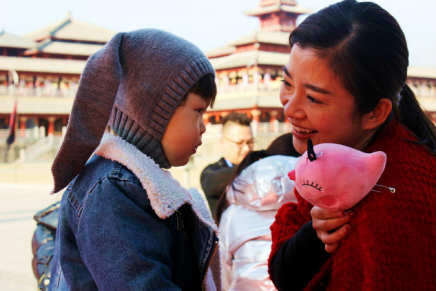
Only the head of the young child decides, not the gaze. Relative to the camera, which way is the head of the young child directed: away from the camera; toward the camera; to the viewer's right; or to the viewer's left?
to the viewer's right

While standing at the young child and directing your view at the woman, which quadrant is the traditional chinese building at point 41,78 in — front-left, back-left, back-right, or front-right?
back-left

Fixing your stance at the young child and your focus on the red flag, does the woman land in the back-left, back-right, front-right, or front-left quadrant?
back-right

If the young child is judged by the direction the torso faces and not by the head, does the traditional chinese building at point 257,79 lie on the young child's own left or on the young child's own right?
on the young child's own left

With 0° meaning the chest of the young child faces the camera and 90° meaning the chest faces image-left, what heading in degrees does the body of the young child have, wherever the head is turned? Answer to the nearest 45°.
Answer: approximately 270°

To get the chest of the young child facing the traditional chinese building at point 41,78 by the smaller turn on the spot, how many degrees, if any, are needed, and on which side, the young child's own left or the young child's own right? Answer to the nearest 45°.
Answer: approximately 90° to the young child's own left

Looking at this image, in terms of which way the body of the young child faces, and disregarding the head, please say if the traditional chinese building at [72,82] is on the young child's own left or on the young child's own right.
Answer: on the young child's own left
